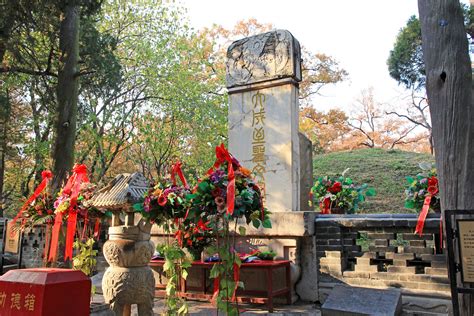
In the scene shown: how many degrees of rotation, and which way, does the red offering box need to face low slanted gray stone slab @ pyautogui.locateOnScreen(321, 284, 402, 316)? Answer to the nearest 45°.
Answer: approximately 135° to its left

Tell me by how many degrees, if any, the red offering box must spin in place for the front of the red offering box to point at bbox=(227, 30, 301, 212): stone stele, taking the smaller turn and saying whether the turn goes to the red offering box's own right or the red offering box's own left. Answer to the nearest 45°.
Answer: approximately 180°

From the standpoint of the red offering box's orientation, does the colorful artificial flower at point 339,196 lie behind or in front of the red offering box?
behind

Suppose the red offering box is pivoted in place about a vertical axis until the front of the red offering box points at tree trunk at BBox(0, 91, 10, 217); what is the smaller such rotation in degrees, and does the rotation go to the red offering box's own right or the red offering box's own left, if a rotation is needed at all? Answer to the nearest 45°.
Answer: approximately 135° to the red offering box's own right

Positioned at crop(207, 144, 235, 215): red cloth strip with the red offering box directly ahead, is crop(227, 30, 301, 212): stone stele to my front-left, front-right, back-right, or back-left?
back-right

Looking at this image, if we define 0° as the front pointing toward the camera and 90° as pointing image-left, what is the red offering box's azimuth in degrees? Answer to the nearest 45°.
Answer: approximately 45°

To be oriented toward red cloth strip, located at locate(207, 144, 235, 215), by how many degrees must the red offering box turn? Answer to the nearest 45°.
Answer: approximately 135° to its left

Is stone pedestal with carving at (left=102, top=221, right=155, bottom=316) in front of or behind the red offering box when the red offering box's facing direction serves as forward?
behind

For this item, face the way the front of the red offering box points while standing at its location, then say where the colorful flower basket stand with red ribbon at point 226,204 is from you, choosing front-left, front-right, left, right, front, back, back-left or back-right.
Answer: back-left

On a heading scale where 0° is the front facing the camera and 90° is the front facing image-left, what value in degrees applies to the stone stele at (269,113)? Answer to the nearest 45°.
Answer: approximately 45°
